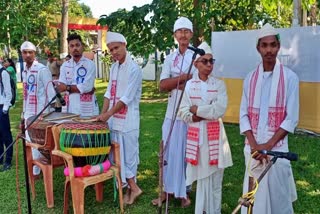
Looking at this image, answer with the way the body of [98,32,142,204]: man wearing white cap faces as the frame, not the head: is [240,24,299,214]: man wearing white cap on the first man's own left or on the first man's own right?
on the first man's own left

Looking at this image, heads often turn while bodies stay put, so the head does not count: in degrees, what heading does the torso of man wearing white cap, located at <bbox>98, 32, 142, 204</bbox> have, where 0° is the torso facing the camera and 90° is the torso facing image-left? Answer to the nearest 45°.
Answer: approximately 45°

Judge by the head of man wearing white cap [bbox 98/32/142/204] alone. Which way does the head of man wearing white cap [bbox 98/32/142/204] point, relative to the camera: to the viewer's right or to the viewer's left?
to the viewer's left

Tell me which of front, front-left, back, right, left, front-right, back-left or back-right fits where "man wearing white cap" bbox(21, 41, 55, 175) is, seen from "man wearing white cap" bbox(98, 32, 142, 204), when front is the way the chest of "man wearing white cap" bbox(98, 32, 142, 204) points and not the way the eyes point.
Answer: right

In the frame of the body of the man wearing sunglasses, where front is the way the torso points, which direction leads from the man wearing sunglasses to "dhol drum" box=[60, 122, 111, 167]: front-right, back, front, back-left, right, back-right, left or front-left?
right

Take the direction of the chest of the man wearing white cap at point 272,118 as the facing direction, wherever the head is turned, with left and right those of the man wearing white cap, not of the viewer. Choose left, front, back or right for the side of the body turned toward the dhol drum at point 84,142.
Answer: right

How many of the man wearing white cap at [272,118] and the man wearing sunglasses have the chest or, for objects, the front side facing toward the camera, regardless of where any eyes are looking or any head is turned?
2

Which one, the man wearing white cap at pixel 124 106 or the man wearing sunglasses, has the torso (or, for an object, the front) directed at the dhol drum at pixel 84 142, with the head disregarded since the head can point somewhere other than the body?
the man wearing white cap

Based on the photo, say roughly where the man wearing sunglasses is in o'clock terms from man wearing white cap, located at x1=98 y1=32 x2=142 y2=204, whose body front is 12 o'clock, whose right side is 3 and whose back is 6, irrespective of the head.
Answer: The man wearing sunglasses is roughly at 9 o'clock from the man wearing white cap.

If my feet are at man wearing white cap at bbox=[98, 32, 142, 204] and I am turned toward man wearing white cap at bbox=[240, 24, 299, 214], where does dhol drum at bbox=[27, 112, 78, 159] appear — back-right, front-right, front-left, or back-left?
back-right

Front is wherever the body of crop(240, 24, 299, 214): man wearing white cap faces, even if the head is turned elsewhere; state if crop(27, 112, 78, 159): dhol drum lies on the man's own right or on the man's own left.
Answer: on the man's own right

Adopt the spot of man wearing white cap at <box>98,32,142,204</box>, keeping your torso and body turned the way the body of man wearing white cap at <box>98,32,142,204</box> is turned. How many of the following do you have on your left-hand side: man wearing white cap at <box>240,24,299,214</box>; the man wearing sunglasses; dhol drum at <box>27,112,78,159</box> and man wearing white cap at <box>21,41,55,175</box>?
2

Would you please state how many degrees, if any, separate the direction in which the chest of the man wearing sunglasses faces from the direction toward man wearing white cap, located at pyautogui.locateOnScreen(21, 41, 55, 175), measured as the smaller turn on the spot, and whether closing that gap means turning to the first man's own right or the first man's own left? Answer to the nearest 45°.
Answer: approximately 135° to the first man's own right
